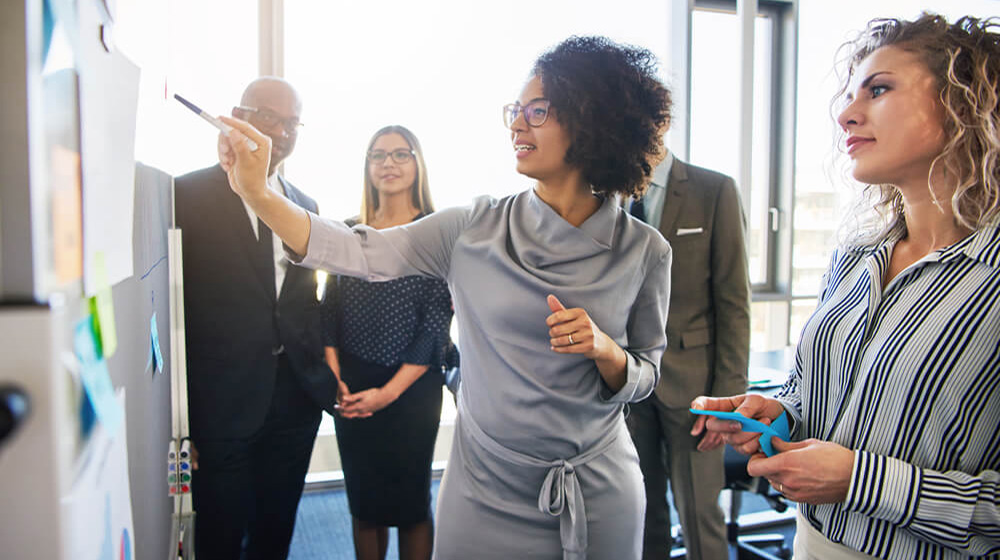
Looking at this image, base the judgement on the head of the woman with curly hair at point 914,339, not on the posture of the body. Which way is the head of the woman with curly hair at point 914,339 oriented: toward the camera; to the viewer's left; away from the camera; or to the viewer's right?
to the viewer's left

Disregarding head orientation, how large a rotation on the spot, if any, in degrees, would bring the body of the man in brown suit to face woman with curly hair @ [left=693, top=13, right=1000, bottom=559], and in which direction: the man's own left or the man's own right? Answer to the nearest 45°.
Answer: approximately 45° to the man's own left

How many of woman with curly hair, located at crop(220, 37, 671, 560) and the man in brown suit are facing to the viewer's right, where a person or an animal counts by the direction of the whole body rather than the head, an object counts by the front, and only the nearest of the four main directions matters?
0

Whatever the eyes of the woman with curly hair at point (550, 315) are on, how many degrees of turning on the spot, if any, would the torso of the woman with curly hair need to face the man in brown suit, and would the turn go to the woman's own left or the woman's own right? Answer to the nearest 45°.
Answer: approximately 135° to the woman's own left

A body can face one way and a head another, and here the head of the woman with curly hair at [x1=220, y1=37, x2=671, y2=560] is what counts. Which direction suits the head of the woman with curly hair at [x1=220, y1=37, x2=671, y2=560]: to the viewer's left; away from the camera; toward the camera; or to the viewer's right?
to the viewer's left

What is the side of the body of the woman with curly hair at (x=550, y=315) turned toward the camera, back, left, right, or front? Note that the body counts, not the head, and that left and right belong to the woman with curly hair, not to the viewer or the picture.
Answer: front

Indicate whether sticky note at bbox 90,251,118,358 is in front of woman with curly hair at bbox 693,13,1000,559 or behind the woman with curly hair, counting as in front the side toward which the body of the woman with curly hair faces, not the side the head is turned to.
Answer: in front

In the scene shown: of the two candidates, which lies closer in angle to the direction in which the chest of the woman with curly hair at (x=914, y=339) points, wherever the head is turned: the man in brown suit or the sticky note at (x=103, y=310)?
the sticky note

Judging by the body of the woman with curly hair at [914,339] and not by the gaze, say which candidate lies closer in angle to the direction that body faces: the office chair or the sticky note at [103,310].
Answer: the sticky note
